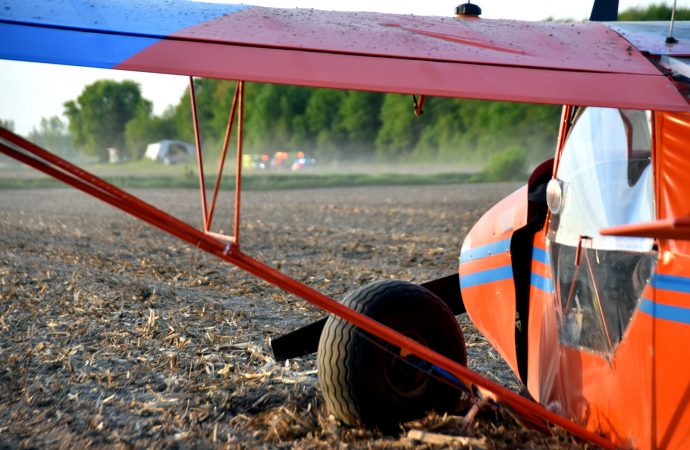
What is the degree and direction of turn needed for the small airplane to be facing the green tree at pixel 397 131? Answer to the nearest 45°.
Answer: approximately 45° to its right

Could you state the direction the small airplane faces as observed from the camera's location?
facing away from the viewer and to the left of the viewer
